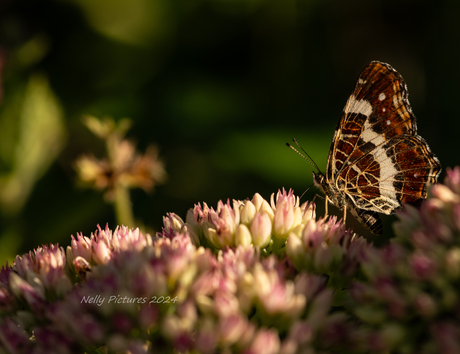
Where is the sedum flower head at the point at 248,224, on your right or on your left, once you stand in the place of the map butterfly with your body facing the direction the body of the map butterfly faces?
on your left

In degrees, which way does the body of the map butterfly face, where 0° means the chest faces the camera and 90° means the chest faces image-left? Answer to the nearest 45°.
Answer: approximately 90°

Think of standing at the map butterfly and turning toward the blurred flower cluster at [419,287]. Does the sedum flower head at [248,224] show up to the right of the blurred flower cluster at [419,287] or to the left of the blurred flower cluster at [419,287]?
right

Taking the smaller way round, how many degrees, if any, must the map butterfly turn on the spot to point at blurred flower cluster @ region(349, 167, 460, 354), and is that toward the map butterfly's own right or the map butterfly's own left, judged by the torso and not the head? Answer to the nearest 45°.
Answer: approximately 90° to the map butterfly's own left

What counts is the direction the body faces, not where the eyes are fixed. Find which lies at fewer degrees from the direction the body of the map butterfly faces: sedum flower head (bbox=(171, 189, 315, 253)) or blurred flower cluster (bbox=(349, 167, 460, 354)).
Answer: the sedum flower head
